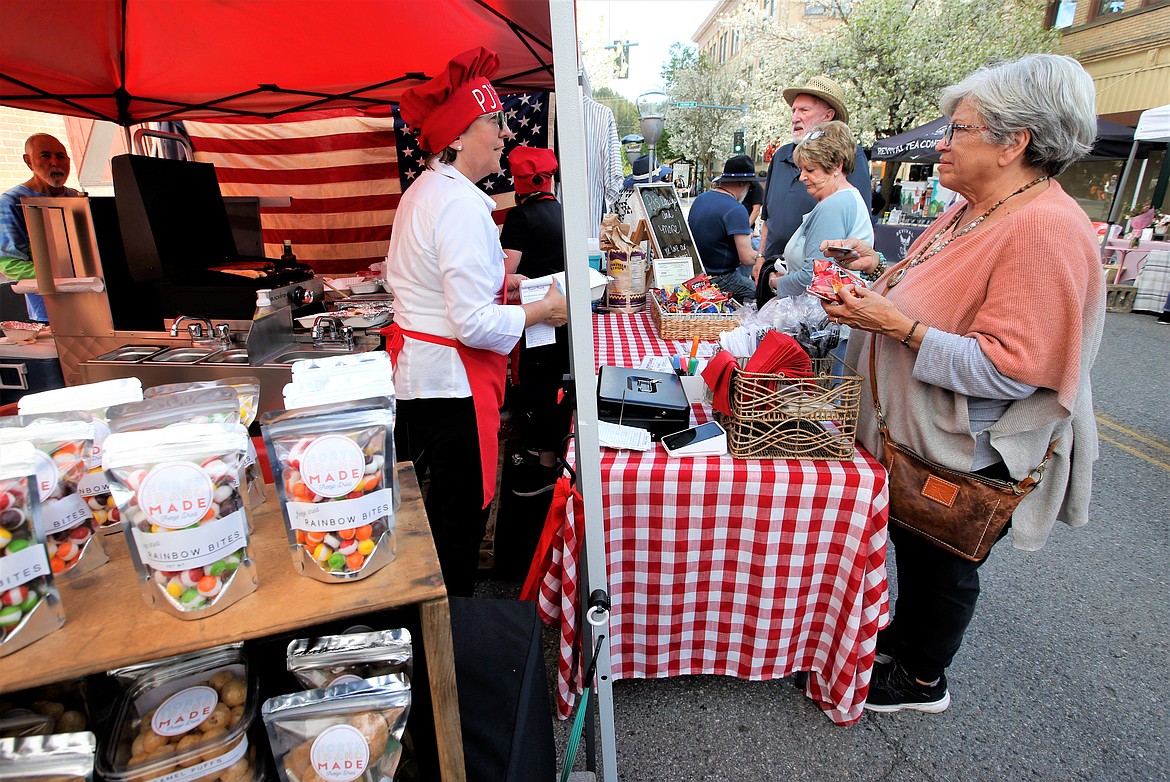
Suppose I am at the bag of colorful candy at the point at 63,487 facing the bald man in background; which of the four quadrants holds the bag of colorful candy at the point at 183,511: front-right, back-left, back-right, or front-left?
back-right

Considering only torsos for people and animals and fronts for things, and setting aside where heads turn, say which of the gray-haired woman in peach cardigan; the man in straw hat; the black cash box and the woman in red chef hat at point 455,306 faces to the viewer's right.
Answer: the woman in red chef hat

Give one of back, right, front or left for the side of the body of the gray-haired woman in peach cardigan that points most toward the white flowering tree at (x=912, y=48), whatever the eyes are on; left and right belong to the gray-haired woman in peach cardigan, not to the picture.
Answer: right

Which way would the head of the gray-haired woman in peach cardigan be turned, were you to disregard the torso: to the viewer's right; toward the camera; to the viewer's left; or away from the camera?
to the viewer's left

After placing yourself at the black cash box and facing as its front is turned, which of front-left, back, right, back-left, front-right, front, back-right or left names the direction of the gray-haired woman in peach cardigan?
left

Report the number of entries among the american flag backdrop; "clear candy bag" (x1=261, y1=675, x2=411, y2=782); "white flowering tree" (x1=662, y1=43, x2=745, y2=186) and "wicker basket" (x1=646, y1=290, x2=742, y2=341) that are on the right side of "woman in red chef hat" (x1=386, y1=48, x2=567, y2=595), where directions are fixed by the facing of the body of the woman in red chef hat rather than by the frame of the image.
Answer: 1

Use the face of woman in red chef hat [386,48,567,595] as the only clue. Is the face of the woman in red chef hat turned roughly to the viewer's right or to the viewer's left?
to the viewer's right

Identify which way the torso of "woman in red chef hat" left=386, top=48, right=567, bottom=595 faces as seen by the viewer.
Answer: to the viewer's right

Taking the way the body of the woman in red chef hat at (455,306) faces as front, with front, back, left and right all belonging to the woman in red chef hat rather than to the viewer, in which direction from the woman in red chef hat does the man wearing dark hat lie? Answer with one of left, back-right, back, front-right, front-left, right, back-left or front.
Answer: front-left

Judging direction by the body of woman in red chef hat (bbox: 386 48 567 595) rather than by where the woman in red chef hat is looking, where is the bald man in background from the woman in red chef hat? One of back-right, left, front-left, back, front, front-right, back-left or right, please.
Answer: back-left

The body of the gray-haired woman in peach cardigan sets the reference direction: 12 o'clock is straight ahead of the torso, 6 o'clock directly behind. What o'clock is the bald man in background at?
The bald man in background is roughly at 12 o'clock from the gray-haired woman in peach cardigan.

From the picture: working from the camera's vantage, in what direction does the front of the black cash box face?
facing the viewer

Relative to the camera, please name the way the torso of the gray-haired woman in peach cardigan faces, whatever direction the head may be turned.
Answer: to the viewer's left

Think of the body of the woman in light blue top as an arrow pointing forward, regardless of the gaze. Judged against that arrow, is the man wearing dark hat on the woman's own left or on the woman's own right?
on the woman's own right

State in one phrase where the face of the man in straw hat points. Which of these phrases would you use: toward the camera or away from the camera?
toward the camera

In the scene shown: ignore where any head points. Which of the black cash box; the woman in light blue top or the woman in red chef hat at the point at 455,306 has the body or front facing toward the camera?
the black cash box

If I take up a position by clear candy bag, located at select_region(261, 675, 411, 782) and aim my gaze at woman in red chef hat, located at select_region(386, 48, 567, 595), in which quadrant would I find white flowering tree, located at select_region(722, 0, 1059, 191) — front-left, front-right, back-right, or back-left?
front-right
